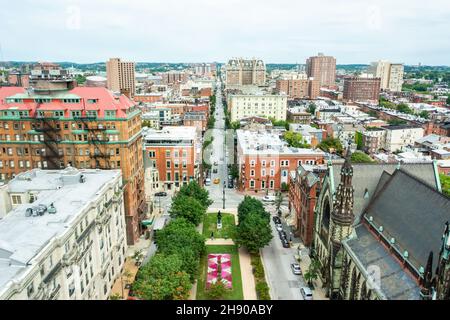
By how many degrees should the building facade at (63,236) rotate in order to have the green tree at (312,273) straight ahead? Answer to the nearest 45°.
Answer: approximately 45° to its left

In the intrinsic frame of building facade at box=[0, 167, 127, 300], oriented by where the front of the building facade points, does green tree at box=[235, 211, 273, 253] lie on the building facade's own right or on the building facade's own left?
on the building facade's own left

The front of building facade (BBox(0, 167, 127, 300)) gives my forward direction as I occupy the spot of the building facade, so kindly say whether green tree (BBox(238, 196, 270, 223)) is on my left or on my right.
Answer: on my left

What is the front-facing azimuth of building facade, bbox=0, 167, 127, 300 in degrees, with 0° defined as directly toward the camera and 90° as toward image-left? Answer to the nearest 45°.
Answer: approximately 315°
